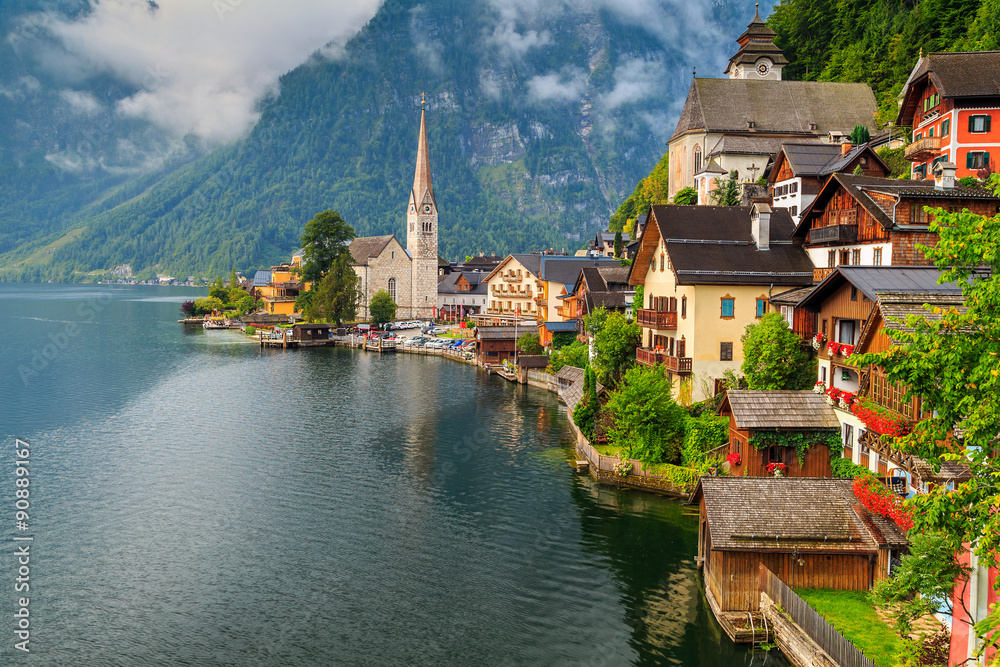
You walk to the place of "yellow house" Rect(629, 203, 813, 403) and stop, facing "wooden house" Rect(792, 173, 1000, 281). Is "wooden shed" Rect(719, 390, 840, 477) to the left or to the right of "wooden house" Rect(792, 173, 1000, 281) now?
right

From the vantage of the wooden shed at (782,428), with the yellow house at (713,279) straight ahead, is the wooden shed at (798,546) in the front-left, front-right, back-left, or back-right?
back-left

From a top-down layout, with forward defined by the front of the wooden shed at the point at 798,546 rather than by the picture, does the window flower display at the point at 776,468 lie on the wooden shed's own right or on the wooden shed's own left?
on the wooden shed's own right

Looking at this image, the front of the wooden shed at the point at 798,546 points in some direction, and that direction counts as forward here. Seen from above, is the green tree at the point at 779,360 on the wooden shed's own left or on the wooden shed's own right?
on the wooden shed's own right

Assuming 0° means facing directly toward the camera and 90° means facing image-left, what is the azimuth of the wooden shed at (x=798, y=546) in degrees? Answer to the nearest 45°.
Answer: approximately 90°

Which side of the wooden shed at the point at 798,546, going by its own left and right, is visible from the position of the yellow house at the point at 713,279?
right

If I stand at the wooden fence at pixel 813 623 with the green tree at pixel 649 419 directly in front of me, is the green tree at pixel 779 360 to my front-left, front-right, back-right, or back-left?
front-right

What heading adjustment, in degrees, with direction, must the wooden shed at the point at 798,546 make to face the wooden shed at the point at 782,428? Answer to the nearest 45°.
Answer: approximately 90° to its right
